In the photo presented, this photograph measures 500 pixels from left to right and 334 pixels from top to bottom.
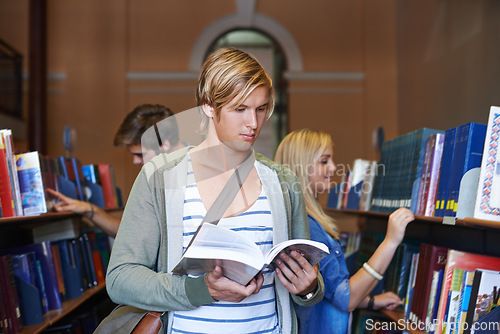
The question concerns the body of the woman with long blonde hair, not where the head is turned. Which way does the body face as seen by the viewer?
to the viewer's right

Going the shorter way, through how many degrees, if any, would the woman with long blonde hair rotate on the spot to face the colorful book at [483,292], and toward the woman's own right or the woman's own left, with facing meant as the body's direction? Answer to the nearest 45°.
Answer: approximately 45° to the woman's own right

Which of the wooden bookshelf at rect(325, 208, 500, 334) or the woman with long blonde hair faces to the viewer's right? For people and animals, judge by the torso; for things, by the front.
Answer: the woman with long blonde hair

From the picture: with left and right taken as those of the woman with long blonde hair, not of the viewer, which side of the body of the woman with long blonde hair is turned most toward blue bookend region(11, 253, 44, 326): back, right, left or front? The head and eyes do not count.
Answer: back

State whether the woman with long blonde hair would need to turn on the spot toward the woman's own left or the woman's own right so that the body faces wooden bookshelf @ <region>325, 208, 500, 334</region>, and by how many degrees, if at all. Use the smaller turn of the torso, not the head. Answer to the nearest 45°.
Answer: approximately 45° to the woman's own left

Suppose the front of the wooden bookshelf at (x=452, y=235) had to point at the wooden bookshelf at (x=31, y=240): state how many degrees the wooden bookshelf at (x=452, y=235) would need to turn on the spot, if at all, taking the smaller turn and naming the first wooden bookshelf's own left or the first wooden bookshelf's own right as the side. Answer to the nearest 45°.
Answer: approximately 45° to the first wooden bookshelf's own right

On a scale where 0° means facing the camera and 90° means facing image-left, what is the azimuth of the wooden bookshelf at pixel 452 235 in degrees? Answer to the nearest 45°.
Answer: approximately 45°

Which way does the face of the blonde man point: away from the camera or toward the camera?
toward the camera

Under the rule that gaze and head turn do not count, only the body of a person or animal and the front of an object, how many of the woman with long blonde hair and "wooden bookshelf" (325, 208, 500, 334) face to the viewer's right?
1

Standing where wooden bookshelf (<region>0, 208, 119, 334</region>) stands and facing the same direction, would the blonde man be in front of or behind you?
in front

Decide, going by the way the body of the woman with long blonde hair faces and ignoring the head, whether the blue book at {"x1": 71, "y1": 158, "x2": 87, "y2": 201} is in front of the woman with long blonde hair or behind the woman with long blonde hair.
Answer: behind

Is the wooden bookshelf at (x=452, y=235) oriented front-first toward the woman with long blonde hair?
yes

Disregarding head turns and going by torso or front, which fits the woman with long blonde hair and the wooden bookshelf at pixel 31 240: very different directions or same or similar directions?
same or similar directions

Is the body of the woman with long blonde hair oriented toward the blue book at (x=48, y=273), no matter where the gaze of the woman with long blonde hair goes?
no

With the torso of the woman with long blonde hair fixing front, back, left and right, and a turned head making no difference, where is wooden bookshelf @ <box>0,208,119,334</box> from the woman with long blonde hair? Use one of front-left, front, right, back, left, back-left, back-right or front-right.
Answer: back
